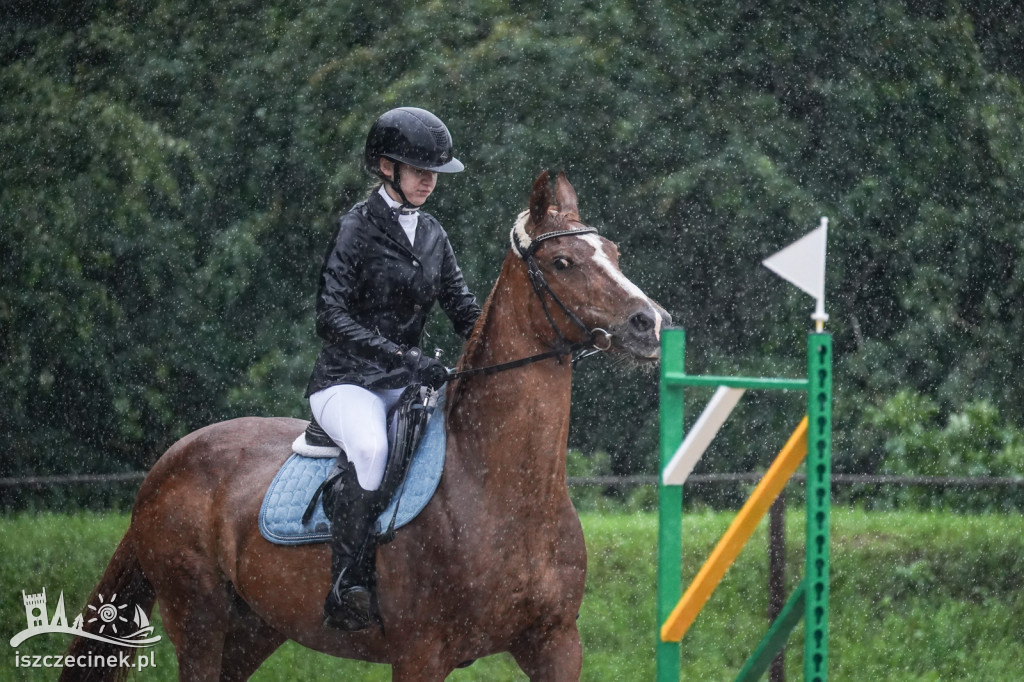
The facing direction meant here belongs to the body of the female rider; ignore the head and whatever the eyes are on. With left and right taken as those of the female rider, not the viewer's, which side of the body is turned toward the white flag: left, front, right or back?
front

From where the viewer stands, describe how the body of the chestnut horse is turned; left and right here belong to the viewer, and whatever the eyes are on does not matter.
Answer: facing the viewer and to the right of the viewer

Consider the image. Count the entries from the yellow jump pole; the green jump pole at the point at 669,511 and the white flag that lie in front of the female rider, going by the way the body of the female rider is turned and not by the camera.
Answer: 3

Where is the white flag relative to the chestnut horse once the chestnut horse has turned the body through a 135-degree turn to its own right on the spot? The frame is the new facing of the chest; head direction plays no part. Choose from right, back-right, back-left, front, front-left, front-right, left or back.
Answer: back-left

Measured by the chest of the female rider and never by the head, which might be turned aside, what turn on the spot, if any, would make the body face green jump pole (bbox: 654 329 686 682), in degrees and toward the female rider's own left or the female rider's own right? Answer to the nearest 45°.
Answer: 0° — they already face it

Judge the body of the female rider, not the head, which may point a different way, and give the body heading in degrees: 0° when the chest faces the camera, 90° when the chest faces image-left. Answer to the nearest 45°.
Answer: approximately 315°

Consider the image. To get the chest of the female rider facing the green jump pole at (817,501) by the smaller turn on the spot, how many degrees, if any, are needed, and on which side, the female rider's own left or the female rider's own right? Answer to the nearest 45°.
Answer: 0° — they already face it

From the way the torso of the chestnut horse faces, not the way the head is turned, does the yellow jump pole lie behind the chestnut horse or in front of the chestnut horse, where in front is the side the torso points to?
in front

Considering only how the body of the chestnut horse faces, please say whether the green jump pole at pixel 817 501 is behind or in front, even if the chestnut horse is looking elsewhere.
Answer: in front
